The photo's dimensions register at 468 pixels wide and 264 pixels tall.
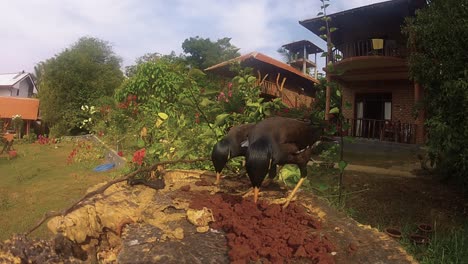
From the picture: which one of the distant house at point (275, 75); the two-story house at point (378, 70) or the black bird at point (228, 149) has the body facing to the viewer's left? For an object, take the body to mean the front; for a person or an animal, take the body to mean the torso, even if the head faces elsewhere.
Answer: the black bird

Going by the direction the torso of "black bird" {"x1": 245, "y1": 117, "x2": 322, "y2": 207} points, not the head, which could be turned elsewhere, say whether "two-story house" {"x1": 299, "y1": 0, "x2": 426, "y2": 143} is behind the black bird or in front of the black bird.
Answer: behind

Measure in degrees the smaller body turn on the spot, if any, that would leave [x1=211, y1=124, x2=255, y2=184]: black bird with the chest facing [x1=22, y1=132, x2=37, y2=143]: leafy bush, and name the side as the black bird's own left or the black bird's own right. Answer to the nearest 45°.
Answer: approximately 45° to the black bird's own right

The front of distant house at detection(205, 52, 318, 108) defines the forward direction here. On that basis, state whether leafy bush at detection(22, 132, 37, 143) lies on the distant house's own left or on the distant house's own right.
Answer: on the distant house's own right

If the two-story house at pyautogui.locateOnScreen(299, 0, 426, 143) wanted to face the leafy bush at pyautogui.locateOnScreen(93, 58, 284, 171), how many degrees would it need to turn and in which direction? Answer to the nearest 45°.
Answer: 0° — it already faces it

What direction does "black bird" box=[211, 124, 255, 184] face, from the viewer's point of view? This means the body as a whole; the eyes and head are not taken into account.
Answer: to the viewer's left
